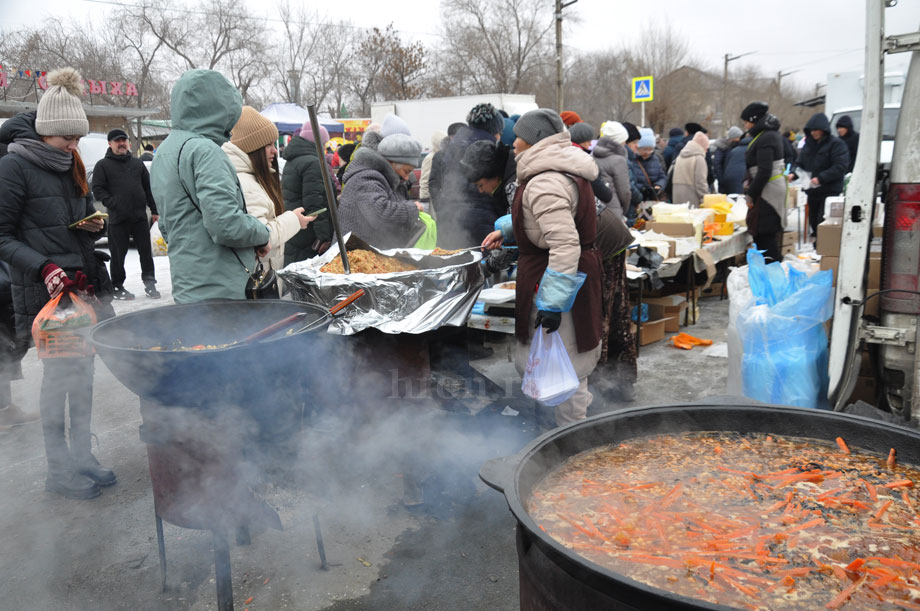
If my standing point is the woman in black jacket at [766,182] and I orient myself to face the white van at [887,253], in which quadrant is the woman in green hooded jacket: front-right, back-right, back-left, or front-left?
front-right

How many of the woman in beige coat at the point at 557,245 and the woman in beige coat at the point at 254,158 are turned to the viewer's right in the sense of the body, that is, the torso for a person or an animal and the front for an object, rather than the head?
1

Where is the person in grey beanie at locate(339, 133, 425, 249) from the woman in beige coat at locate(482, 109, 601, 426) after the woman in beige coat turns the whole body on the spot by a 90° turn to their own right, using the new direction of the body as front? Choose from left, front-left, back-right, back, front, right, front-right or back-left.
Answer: front-left

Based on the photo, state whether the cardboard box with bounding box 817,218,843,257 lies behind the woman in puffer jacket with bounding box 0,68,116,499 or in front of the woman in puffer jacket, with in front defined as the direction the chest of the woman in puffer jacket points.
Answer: in front

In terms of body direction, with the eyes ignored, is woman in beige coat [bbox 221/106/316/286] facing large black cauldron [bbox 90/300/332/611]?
no

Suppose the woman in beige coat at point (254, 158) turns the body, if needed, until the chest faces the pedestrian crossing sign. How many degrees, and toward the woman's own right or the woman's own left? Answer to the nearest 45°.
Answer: approximately 45° to the woman's own left

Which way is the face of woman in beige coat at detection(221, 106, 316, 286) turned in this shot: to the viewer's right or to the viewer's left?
to the viewer's right

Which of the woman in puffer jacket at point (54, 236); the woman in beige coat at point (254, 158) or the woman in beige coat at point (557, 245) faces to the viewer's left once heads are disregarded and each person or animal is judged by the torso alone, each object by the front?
the woman in beige coat at point (557, 245)

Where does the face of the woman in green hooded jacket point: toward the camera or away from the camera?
away from the camera

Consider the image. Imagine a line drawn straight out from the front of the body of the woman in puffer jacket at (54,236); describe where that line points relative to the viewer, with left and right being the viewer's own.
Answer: facing the viewer and to the right of the viewer

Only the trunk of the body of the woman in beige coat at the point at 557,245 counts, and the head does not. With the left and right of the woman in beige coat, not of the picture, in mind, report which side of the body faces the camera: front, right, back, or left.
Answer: left

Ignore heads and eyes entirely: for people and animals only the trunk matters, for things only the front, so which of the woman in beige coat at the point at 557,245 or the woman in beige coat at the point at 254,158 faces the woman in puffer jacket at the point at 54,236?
the woman in beige coat at the point at 557,245

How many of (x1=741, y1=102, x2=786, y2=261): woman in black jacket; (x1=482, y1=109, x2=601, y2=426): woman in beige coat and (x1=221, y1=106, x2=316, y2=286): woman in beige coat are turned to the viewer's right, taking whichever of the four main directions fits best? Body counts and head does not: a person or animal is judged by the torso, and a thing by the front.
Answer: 1

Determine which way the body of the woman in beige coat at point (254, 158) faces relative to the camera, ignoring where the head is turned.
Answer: to the viewer's right
